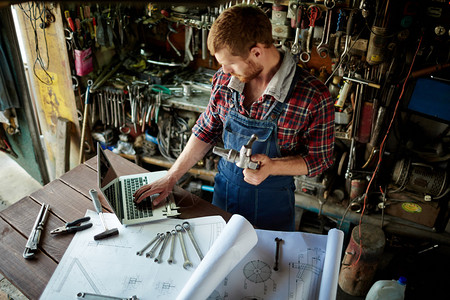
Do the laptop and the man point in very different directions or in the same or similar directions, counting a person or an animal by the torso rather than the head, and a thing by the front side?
very different directions

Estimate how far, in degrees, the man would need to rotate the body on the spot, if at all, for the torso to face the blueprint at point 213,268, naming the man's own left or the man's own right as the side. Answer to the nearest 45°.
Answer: approximately 45° to the man's own left

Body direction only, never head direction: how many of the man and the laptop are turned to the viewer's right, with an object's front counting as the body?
1

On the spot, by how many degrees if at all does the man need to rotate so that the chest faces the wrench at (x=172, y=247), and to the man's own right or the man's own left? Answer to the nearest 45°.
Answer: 0° — they already face it

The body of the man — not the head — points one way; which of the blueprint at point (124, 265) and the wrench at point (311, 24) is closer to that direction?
the blueprint

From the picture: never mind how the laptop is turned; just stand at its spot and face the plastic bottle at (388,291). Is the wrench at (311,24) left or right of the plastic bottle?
left

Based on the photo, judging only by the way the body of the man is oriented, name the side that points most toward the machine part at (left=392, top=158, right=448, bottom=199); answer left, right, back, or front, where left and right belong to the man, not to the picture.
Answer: back

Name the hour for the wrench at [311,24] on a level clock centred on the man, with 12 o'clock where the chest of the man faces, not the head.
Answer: The wrench is roughly at 5 o'clock from the man.

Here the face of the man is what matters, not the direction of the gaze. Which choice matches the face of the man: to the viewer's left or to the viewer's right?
to the viewer's left

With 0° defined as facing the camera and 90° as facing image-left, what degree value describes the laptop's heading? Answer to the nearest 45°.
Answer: approximately 270°

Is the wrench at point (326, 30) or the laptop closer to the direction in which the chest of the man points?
the laptop

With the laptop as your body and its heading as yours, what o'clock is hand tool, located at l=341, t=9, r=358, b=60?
The hand tool is roughly at 11 o'clock from the laptop.

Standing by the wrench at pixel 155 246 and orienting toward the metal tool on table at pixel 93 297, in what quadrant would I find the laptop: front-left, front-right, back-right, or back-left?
back-right

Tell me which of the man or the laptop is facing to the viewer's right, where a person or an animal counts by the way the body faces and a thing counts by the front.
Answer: the laptop
